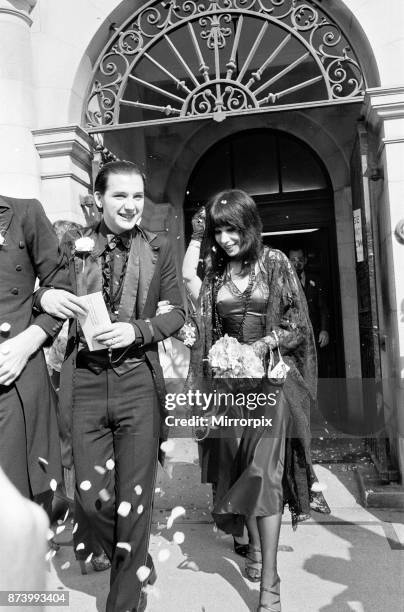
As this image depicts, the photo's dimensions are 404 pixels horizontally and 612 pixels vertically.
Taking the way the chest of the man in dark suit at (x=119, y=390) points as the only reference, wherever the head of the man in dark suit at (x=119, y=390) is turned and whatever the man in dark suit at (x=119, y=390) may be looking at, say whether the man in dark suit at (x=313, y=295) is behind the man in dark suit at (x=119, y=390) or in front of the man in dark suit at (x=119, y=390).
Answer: behind

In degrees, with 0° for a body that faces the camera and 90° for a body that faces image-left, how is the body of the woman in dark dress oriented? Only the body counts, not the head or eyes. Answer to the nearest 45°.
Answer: approximately 0°

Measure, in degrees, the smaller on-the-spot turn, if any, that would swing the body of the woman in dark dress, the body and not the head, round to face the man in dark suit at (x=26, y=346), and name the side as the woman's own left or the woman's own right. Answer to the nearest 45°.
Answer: approximately 45° to the woman's own right

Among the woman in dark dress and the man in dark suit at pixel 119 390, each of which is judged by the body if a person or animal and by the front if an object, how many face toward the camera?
2

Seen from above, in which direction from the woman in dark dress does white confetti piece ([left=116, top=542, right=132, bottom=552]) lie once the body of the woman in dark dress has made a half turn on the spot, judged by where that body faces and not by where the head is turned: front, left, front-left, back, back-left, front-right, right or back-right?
back-left

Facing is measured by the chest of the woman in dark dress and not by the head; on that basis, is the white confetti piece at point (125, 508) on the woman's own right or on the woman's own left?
on the woman's own right

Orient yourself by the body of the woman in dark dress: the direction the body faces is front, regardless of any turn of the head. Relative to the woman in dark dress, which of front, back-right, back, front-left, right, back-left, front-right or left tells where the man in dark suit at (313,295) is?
back
